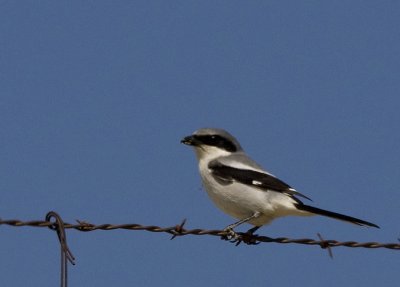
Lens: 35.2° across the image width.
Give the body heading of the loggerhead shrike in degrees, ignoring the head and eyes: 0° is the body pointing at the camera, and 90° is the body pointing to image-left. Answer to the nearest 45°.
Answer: approximately 90°
